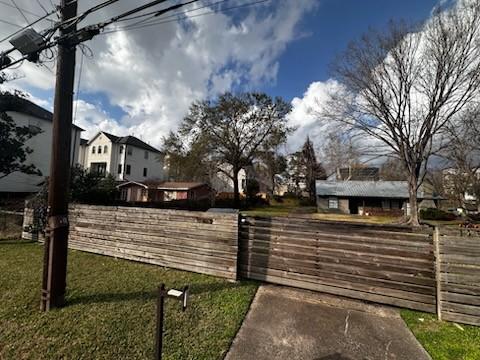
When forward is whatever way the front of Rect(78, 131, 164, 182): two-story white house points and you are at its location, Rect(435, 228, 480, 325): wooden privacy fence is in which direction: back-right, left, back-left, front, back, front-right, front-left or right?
front-left

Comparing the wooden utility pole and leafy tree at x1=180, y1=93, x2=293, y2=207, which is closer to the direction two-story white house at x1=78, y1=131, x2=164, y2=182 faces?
the wooden utility pole

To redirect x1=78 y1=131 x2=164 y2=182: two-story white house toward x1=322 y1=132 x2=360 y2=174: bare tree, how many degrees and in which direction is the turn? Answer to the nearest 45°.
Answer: approximately 90° to its left

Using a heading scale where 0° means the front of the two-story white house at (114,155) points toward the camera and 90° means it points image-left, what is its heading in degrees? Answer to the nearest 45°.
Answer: approximately 45°

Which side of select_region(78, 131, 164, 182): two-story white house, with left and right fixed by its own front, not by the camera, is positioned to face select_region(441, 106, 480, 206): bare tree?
left

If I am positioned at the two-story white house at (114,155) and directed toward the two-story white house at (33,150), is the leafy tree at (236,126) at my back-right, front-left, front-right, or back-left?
front-left

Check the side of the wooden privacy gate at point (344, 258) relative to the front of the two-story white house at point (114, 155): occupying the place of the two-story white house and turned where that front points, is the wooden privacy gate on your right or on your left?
on your left

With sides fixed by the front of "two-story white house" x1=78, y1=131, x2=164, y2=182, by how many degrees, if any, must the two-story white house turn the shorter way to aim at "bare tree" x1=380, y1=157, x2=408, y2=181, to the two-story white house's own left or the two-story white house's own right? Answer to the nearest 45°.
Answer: approximately 90° to the two-story white house's own left

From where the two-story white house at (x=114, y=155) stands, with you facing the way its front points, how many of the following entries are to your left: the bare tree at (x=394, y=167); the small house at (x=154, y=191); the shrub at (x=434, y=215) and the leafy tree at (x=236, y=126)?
4

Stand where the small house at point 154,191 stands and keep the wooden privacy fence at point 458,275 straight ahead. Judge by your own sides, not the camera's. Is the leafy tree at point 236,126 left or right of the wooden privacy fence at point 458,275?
left

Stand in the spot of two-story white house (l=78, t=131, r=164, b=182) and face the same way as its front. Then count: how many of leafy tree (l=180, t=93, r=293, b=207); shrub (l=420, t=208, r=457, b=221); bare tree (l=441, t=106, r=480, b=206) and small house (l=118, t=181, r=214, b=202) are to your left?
4
